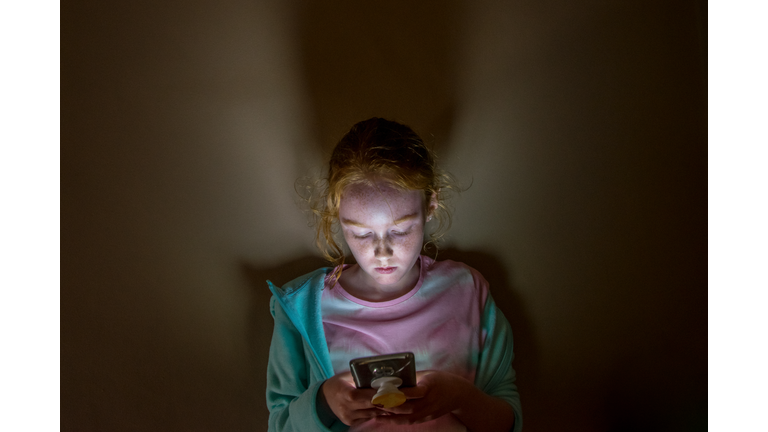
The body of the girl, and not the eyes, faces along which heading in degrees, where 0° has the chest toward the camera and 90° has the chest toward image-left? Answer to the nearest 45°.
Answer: approximately 0°
